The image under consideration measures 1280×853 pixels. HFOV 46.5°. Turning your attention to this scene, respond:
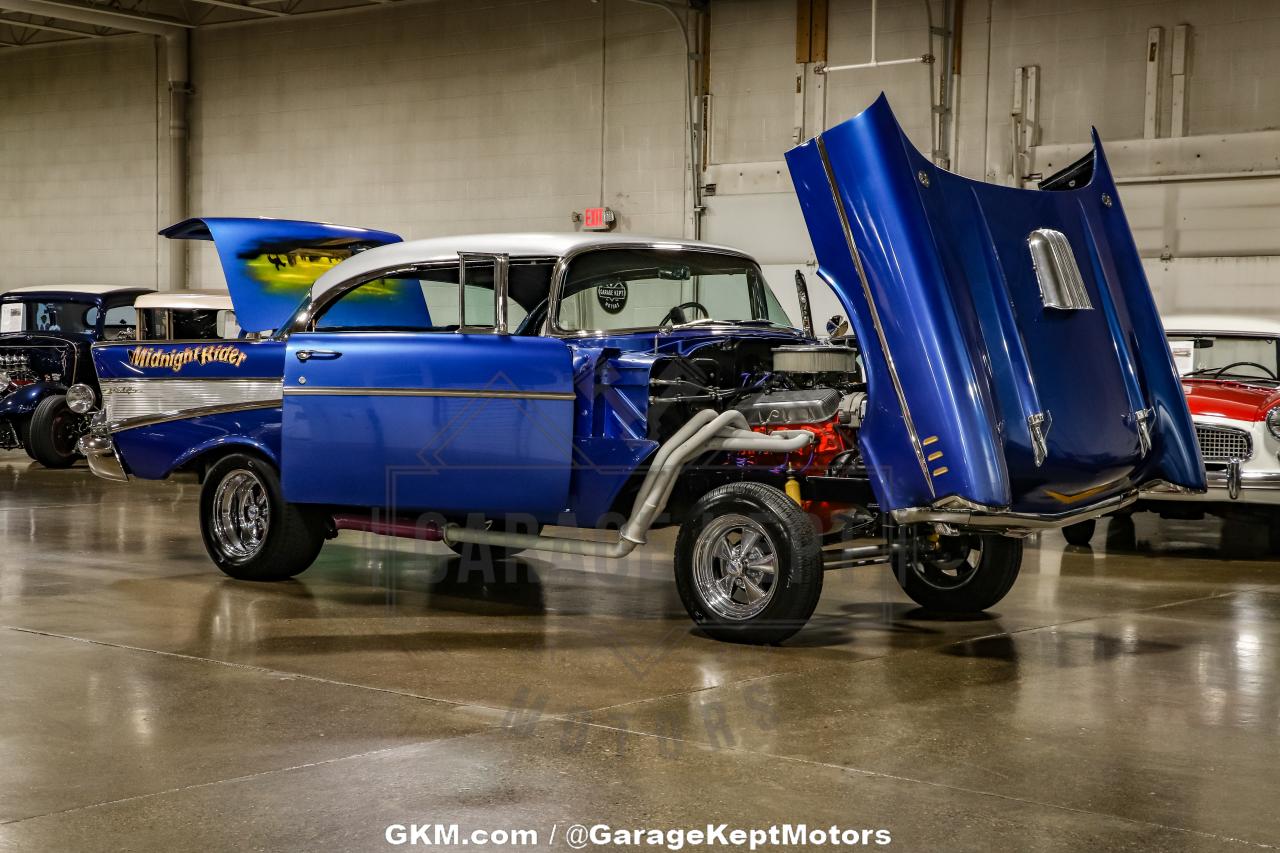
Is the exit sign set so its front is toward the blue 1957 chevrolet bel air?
yes

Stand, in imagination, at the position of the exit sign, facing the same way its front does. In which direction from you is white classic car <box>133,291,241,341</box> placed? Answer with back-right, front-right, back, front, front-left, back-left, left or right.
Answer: front-right

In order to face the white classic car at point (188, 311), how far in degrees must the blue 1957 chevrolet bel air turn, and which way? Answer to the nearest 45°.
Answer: approximately 180°

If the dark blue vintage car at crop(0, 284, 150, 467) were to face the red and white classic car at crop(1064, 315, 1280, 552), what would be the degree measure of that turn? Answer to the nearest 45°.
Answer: approximately 90° to its left

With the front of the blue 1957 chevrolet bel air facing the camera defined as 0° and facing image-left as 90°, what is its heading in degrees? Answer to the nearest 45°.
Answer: approximately 315°

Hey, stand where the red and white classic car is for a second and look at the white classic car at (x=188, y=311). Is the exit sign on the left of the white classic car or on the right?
right

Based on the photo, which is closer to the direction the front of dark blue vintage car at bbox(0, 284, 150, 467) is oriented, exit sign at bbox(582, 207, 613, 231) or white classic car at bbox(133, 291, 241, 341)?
the white classic car

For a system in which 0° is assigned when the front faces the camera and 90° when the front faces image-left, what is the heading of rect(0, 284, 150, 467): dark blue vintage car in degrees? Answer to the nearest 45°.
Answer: approximately 45°

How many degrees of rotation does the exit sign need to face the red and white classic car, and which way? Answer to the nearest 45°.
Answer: approximately 45° to its left

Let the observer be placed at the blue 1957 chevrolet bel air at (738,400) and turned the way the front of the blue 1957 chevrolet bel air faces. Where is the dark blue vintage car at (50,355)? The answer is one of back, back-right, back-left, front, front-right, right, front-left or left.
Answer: back

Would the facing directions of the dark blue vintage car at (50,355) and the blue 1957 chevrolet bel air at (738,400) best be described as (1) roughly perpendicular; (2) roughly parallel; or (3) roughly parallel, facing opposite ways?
roughly perpendicular

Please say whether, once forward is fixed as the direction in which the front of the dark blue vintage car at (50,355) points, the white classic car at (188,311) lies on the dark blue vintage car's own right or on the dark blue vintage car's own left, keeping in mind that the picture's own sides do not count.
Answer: on the dark blue vintage car's own left
